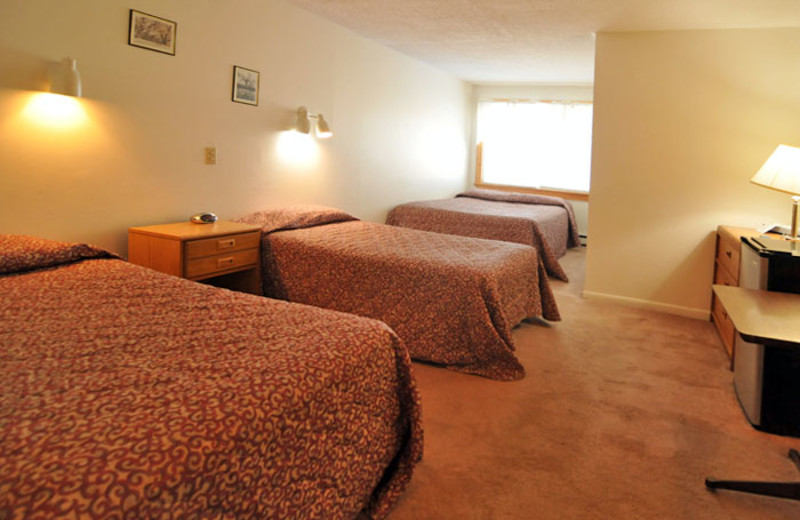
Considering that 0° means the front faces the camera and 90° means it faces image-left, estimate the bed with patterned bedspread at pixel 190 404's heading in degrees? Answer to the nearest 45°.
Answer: approximately 315°

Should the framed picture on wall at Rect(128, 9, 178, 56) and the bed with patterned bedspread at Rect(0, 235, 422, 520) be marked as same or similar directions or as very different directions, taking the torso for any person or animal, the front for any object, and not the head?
same or similar directions

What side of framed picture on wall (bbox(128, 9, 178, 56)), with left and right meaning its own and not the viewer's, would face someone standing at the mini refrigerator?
front

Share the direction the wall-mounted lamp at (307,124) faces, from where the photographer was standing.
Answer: facing the viewer and to the right of the viewer

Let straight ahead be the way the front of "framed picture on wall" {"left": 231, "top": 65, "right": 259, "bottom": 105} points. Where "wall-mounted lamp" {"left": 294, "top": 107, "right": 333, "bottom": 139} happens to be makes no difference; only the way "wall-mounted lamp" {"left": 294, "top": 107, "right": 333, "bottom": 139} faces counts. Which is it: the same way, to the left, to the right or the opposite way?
the same way

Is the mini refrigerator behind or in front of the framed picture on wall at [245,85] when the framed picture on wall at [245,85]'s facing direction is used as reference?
in front

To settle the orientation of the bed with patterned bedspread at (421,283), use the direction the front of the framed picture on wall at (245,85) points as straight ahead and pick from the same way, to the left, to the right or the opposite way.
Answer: the same way

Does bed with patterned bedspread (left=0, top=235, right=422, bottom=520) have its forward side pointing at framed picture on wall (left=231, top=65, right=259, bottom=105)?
no

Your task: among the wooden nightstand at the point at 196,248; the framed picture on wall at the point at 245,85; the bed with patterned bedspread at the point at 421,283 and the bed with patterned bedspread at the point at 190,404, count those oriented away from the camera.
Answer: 0

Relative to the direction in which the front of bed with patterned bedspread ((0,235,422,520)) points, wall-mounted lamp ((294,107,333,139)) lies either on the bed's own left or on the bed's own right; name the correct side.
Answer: on the bed's own left

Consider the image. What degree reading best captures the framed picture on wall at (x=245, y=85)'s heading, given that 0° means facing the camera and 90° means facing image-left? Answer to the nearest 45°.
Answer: approximately 315°

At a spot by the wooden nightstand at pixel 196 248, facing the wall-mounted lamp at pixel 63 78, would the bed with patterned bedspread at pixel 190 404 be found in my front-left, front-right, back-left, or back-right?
front-left

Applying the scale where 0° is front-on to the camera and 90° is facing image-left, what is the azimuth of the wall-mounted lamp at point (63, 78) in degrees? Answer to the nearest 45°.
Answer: approximately 315°

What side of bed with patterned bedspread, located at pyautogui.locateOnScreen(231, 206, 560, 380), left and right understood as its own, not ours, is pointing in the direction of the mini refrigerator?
front

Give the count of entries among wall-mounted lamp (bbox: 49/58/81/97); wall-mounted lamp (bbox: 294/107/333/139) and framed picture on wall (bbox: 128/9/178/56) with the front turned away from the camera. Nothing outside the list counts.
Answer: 0
